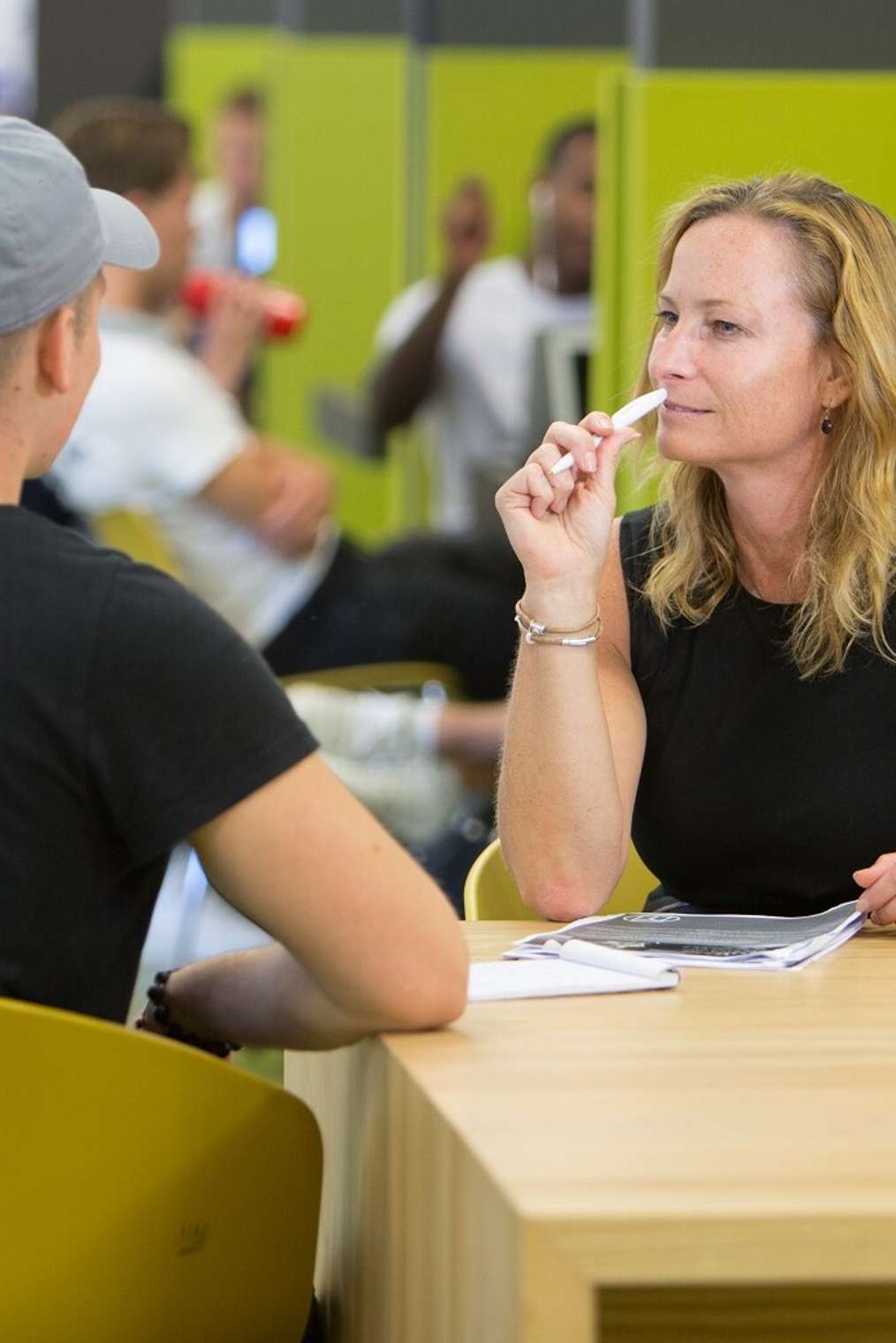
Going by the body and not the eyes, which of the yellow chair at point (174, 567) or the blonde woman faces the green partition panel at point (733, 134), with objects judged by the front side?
the yellow chair

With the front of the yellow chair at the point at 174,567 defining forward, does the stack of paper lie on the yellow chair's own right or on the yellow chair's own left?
on the yellow chair's own right

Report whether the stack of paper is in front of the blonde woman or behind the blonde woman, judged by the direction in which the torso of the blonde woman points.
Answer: in front

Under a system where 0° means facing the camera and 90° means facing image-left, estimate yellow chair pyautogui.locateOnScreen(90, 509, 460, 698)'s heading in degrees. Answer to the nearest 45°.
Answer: approximately 270°

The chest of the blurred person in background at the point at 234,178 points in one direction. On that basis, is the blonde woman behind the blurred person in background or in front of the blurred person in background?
in front

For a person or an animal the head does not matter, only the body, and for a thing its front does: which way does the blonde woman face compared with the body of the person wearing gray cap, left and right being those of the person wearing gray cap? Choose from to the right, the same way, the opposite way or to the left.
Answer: the opposite way

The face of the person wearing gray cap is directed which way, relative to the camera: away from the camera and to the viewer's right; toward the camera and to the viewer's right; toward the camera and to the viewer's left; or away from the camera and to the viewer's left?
away from the camera and to the viewer's right

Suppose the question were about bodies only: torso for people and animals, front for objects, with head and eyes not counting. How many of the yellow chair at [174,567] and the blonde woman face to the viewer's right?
1

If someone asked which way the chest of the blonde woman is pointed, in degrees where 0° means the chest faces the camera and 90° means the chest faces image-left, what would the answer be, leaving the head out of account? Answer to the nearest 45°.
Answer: approximately 45°

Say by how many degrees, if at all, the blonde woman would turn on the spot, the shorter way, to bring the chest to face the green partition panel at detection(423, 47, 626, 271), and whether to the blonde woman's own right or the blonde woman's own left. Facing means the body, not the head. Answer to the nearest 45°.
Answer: approximately 135° to the blonde woman's own right

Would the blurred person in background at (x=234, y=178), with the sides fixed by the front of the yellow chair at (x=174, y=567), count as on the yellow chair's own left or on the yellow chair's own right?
on the yellow chair's own left

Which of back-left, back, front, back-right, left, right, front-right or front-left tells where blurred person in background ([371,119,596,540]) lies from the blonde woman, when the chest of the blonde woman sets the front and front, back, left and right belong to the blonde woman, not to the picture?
back-right
